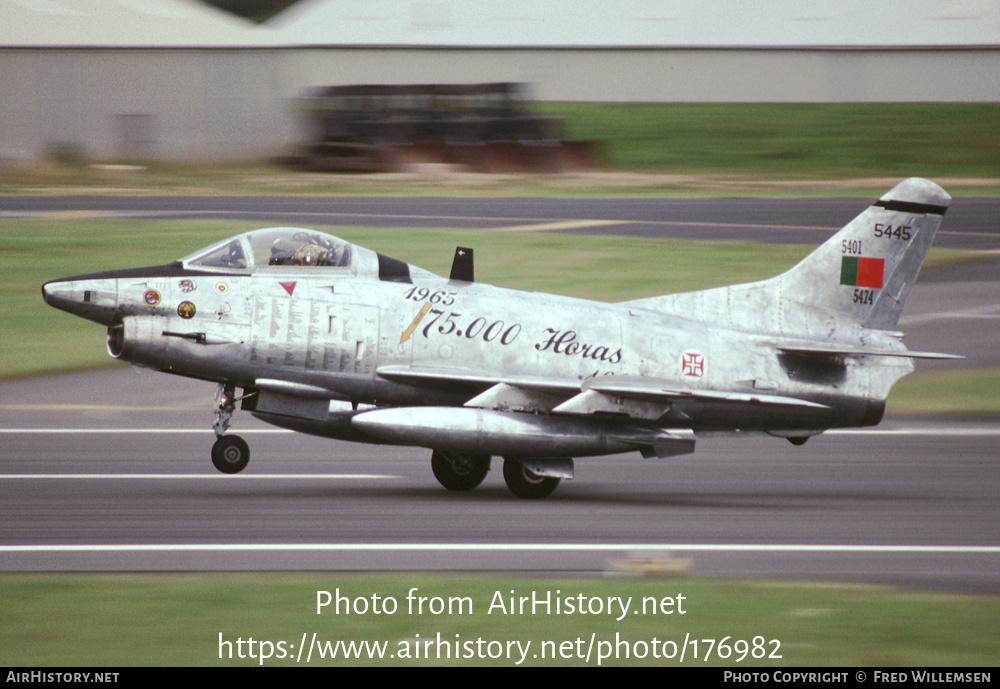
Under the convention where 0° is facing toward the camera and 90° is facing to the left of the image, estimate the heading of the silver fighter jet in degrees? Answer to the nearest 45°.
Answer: approximately 90°

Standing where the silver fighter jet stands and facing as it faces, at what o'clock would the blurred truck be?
The blurred truck is roughly at 3 o'clock from the silver fighter jet.
